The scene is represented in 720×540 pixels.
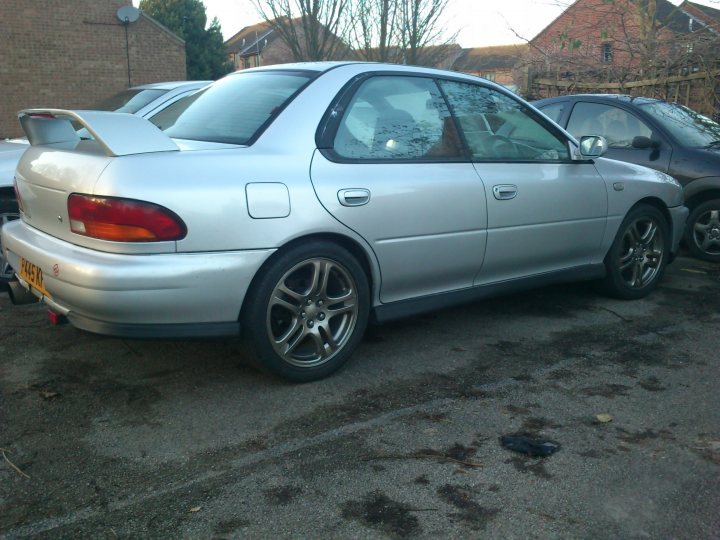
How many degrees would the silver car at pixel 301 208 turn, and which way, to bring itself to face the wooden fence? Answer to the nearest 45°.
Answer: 0° — it already faces it

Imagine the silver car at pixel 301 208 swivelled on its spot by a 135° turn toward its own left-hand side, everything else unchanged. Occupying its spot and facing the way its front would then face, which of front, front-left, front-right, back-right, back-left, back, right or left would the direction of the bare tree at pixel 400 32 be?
right

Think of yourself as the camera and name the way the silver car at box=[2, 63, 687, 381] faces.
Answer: facing away from the viewer and to the right of the viewer

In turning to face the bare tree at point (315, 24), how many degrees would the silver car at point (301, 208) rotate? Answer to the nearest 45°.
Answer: approximately 45° to its left

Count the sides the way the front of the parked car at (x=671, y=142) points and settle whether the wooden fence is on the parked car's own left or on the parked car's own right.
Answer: on the parked car's own left

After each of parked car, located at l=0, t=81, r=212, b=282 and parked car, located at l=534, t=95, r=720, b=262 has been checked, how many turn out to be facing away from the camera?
0

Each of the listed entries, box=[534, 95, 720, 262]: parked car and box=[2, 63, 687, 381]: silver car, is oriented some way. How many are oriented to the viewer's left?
0

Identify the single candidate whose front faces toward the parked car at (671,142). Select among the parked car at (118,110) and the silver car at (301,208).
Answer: the silver car

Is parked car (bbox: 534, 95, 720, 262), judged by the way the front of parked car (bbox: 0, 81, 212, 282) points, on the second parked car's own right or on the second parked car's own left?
on the second parked car's own left

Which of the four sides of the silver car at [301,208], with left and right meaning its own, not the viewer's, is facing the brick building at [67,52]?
left

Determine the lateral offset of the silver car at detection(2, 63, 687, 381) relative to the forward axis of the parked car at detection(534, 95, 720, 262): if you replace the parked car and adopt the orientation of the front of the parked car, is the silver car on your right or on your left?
on your right

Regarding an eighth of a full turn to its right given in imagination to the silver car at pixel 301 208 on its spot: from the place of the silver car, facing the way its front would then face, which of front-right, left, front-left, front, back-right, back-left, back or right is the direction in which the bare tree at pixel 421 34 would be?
left

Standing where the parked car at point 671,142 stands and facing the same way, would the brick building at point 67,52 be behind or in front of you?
behind
